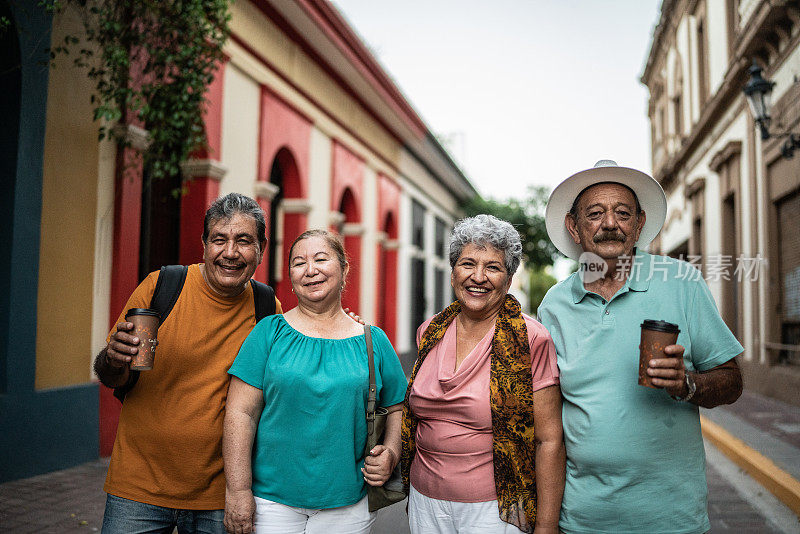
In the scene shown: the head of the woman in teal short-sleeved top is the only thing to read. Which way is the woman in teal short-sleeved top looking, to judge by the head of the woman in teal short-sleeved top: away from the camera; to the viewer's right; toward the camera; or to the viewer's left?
toward the camera

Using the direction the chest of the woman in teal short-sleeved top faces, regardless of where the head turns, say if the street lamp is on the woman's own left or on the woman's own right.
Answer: on the woman's own left

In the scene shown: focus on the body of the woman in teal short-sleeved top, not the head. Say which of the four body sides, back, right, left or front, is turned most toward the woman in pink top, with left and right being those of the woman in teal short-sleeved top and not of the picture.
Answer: left

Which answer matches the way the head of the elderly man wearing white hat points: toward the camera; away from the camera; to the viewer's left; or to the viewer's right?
toward the camera

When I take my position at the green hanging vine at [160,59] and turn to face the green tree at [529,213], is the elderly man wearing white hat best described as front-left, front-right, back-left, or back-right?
back-right

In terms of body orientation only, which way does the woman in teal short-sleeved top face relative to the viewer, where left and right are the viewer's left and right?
facing the viewer

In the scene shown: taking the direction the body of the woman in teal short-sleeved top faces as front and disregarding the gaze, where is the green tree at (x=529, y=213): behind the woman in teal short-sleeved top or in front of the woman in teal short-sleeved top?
behind

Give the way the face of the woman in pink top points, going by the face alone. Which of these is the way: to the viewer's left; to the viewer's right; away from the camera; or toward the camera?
toward the camera
